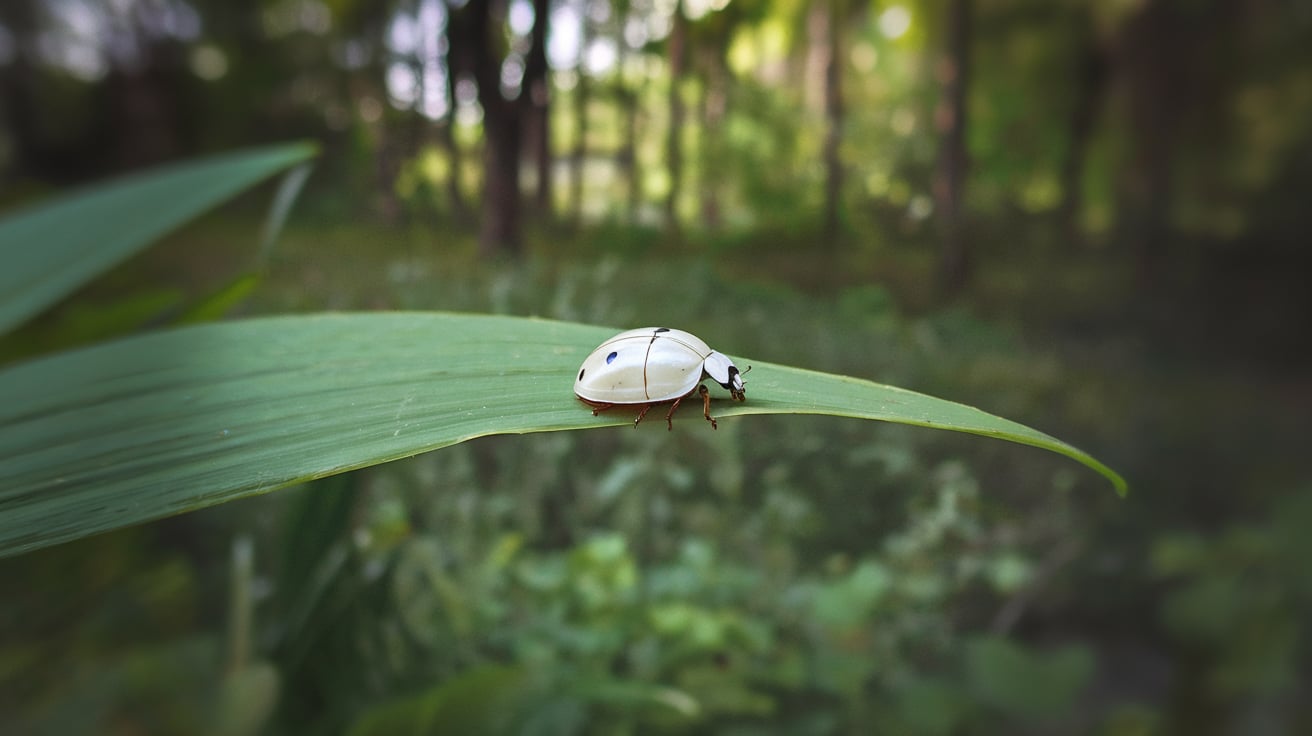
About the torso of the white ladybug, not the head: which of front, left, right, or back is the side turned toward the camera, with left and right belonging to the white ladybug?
right

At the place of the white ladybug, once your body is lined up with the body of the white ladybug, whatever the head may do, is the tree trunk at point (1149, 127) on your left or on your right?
on your left

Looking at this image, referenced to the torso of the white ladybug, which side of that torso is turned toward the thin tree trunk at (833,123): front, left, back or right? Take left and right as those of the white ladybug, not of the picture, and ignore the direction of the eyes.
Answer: left

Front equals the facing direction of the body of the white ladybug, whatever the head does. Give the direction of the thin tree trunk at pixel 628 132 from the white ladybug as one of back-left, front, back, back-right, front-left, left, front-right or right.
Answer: left

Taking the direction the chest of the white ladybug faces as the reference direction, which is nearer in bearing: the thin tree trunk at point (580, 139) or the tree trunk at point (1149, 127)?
the tree trunk

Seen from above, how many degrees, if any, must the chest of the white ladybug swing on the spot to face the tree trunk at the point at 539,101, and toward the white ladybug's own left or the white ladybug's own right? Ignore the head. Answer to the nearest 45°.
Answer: approximately 90° to the white ladybug's own left

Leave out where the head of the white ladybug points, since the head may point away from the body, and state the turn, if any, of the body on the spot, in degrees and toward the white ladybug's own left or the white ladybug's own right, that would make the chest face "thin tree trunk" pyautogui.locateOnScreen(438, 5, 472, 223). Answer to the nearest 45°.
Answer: approximately 90° to the white ladybug's own left

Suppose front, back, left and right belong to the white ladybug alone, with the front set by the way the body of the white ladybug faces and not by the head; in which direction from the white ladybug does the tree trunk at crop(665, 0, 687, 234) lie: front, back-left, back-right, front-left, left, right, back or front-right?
left

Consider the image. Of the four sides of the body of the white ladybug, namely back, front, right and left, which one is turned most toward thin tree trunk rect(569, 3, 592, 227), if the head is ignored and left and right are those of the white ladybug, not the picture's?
left
